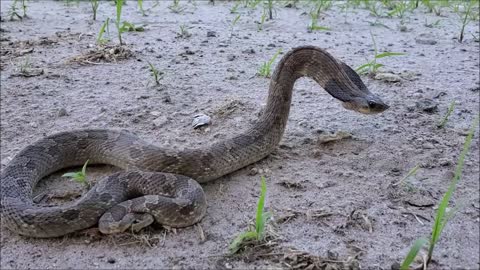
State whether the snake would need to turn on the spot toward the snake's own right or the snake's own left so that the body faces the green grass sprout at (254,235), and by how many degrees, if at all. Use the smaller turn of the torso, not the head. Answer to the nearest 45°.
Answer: approximately 45° to the snake's own right

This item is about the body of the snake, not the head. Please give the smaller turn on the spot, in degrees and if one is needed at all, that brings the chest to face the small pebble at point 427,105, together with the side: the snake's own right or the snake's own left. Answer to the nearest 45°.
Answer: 0° — it already faces it

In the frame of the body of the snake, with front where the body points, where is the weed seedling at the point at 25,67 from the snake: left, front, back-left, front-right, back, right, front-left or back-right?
back-left

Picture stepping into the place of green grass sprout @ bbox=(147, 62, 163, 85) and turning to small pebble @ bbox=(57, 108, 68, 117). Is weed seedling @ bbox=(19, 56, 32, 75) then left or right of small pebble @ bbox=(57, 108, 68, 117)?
right

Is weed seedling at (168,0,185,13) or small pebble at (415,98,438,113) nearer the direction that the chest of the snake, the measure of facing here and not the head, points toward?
the small pebble

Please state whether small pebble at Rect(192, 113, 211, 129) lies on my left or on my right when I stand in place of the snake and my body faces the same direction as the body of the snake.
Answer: on my left

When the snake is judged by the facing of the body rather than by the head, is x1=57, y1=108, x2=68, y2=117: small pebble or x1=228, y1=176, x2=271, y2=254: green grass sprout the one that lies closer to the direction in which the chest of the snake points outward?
the green grass sprout

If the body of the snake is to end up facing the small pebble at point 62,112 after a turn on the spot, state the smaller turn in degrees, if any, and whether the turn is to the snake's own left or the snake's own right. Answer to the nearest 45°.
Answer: approximately 135° to the snake's own left

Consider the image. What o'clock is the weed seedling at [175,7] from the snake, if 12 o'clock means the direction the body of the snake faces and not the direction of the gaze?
The weed seedling is roughly at 9 o'clock from the snake.

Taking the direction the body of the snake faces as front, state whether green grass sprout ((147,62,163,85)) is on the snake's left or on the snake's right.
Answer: on the snake's left

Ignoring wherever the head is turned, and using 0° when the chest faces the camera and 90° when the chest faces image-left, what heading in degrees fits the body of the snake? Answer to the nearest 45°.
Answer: approximately 270°

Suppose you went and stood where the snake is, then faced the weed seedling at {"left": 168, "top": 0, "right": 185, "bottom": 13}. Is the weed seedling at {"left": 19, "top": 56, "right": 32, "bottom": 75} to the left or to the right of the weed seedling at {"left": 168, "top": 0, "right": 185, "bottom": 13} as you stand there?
left

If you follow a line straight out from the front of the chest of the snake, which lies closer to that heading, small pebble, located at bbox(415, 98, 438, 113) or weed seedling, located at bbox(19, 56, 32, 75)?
the small pebble
